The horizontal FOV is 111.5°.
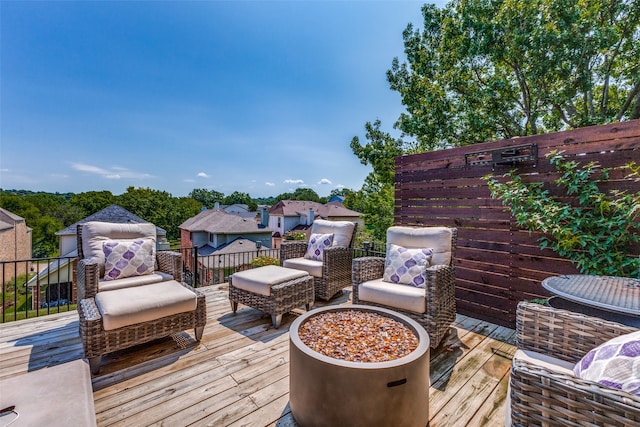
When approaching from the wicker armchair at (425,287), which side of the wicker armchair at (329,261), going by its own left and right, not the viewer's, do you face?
left

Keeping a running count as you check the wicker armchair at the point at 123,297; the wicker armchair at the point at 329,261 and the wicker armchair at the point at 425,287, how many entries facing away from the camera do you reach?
0

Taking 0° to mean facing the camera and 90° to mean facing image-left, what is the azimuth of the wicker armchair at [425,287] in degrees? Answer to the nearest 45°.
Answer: approximately 45°

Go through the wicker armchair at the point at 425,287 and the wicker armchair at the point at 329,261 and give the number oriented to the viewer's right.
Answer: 0

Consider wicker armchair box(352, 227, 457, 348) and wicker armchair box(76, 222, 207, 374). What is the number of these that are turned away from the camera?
0

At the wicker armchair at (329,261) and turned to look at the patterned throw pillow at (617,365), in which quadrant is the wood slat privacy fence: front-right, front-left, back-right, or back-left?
front-left

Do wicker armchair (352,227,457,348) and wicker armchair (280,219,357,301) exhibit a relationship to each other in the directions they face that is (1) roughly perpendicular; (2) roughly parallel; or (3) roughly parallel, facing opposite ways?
roughly parallel

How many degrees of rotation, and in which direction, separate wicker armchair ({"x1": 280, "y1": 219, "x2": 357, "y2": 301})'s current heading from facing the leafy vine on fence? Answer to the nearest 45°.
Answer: approximately 90° to its left

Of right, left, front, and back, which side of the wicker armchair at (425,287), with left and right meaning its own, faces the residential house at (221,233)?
right

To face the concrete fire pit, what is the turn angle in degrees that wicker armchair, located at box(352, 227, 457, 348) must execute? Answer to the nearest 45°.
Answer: approximately 45° to its left

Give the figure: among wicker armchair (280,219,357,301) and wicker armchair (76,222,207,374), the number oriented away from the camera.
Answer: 0

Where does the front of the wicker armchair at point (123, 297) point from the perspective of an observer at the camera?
facing the viewer and to the right of the viewer
